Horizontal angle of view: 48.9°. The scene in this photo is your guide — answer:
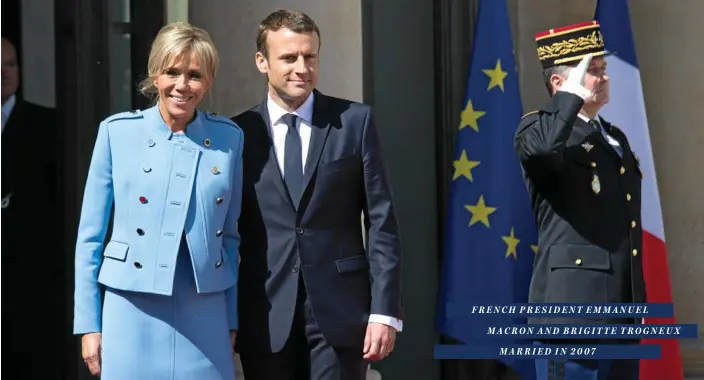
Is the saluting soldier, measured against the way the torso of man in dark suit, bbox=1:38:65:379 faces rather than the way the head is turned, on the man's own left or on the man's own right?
on the man's own left

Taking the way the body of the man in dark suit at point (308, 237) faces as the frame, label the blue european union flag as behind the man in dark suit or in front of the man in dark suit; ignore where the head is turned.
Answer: behind

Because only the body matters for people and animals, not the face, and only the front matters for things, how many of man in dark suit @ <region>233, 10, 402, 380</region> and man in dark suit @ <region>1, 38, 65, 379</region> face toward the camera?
2

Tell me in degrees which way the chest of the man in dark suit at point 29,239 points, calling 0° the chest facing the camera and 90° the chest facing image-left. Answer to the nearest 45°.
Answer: approximately 0°

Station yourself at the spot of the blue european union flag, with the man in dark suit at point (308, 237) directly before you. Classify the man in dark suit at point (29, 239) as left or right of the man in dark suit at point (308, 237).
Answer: right

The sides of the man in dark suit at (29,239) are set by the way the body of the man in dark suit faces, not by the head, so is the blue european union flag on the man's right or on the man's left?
on the man's left
